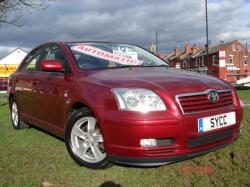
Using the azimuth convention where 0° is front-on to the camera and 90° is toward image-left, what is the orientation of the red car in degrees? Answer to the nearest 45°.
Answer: approximately 315°
